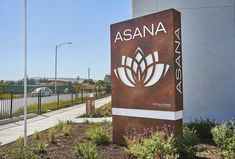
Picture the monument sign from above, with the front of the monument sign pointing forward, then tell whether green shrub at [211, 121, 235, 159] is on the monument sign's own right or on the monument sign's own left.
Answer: on the monument sign's own left

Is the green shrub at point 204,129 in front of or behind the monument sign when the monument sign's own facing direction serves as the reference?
behind

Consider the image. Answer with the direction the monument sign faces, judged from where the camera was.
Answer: facing the viewer and to the left of the viewer
